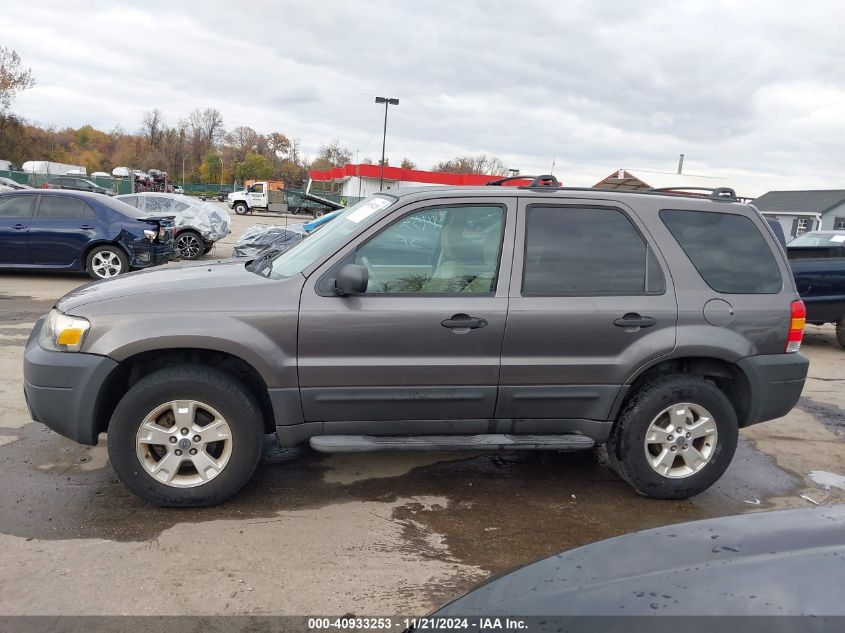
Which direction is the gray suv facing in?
to the viewer's left
